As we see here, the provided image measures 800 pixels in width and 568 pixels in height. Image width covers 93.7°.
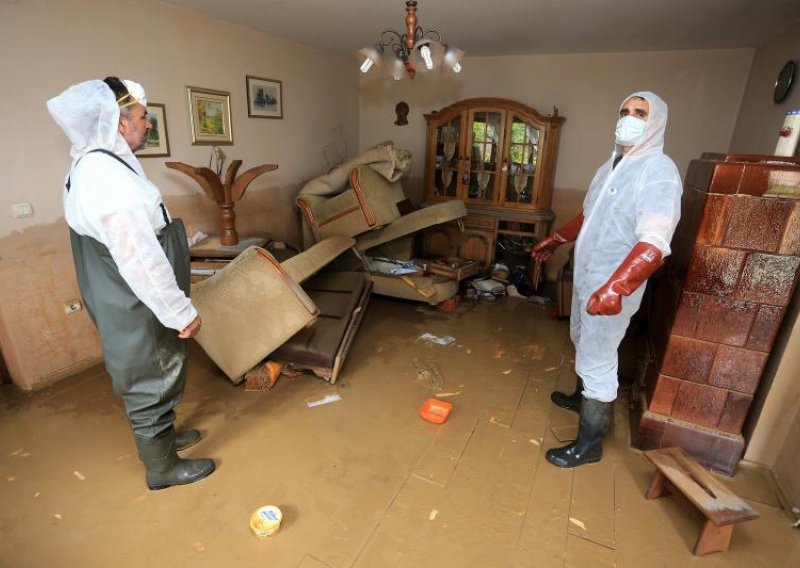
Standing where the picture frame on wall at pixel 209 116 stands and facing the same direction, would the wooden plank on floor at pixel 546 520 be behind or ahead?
ahead

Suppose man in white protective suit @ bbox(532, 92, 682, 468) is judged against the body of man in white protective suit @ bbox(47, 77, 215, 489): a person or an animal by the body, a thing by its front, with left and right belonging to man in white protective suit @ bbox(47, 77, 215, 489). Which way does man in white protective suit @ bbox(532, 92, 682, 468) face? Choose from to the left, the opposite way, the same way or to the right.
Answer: the opposite way

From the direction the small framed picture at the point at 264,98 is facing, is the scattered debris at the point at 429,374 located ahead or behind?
ahead

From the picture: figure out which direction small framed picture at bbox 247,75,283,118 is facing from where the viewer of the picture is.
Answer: facing the viewer and to the right of the viewer

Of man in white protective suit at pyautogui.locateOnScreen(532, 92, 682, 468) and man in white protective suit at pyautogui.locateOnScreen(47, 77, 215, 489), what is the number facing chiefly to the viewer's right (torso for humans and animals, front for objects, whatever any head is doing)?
1

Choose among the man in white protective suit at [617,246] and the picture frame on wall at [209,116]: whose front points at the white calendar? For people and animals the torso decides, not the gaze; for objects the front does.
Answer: the picture frame on wall

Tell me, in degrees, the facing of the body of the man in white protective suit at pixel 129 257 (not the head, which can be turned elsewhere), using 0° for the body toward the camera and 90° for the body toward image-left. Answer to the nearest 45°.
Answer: approximately 270°

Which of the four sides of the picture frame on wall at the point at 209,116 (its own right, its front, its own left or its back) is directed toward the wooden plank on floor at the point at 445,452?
front

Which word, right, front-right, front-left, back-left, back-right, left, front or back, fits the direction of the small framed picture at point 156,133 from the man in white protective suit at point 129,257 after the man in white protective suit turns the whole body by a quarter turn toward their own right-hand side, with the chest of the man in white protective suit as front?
back

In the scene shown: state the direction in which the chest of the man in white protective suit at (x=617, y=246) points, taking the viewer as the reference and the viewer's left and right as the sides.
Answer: facing the viewer and to the left of the viewer

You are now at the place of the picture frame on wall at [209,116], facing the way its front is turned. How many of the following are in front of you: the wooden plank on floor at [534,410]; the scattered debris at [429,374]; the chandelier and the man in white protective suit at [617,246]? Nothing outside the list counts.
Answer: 4

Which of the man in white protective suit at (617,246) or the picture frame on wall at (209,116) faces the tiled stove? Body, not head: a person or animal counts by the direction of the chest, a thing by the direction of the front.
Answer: the picture frame on wall

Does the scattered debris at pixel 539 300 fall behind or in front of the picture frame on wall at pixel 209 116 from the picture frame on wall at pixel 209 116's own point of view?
in front

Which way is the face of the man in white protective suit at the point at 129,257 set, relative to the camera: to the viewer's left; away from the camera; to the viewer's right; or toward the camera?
to the viewer's right

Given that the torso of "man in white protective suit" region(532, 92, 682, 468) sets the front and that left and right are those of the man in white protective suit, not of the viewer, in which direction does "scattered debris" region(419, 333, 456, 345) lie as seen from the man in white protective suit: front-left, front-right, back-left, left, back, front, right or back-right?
right
